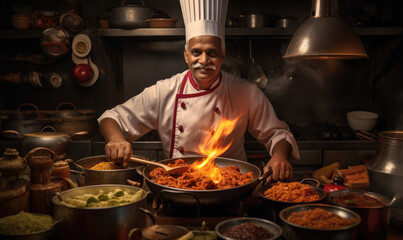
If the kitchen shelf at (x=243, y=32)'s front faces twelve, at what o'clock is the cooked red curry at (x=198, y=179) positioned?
The cooked red curry is roughly at 12 o'clock from the kitchen shelf.

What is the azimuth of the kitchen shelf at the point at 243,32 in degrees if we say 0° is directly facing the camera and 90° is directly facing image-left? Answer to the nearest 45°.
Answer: approximately 0°

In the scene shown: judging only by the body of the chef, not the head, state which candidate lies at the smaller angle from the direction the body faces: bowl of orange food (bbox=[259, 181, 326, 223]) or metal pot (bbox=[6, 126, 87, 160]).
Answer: the bowl of orange food

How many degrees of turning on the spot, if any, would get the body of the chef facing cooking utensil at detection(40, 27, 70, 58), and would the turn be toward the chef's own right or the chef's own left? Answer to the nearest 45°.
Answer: approximately 135° to the chef's own right

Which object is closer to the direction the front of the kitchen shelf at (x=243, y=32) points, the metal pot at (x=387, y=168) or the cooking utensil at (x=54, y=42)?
the metal pot

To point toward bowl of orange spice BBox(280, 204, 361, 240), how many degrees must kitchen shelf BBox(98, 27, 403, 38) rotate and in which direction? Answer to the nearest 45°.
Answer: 0° — it already faces it

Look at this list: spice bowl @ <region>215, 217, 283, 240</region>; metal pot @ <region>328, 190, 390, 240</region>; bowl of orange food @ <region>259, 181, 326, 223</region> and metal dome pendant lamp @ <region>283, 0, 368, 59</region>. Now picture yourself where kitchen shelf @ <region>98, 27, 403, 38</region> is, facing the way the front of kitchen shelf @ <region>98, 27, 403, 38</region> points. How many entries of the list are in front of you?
4

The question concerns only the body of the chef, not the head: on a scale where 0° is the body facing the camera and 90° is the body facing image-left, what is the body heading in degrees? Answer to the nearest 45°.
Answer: approximately 0°

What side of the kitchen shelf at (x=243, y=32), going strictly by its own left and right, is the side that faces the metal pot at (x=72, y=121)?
right

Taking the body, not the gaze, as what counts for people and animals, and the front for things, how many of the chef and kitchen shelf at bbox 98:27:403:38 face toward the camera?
2

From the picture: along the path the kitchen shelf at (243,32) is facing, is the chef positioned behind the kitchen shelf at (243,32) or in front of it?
in front
